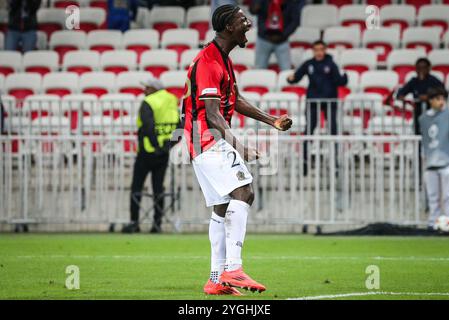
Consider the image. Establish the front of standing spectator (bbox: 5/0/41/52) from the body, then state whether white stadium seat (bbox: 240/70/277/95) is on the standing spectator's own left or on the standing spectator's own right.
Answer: on the standing spectator's own left

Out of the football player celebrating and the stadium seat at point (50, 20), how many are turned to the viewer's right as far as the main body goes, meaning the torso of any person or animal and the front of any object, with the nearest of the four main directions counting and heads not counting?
1

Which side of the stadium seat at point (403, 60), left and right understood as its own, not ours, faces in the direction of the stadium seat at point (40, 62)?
right

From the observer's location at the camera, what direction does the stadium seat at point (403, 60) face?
facing the viewer

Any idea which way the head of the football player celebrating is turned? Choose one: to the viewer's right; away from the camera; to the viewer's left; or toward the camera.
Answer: to the viewer's right

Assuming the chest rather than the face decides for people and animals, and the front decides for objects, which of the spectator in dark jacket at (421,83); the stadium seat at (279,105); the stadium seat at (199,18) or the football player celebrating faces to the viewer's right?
the football player celebrating

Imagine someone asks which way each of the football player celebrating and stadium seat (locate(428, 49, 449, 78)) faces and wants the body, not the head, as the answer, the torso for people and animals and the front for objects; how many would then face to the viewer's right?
1

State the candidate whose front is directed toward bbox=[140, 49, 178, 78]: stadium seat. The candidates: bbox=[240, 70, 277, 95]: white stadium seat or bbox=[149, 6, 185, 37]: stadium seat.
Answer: bbox=[149, 6, 185, 37]: stadium seat

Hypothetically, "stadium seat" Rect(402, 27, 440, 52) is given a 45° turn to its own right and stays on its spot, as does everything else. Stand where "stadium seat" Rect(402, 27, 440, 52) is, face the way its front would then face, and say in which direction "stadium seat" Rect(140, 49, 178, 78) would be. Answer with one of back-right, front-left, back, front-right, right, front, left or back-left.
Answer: front-right

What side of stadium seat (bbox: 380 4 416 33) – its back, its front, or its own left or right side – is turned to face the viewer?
front
